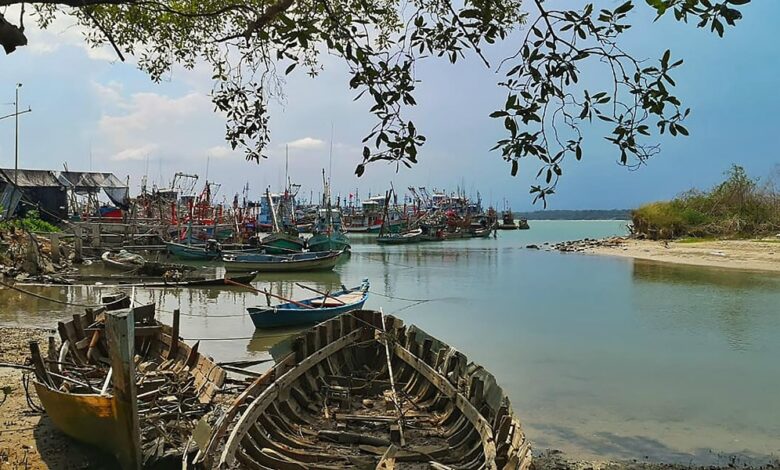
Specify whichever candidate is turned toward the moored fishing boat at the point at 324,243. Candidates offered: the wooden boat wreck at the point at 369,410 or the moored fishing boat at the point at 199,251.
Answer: the wooden boat wreck

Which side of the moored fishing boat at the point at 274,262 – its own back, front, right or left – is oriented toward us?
right

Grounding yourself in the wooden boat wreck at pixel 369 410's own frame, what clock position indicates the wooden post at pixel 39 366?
The wooden post is roughly at 9 o'clock from the wooden boat wreck.

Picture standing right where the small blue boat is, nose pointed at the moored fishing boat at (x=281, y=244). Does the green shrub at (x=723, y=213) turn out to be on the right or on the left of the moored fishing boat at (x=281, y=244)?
right

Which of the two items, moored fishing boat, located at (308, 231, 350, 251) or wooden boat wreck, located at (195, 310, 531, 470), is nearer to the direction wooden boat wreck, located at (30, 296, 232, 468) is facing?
the wooden boat wreck

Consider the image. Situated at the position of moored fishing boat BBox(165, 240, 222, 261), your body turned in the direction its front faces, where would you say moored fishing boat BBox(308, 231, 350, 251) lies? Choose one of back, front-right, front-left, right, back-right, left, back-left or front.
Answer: back

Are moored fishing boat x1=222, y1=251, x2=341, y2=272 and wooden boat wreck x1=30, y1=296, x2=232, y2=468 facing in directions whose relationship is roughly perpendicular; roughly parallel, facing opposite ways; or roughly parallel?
roughly perpendicular

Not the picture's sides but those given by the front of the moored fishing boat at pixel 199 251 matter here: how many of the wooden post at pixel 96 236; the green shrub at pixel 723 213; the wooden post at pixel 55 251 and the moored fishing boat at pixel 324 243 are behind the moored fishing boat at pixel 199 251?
2

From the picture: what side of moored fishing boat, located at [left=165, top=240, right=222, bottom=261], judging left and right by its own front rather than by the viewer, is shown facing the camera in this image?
left

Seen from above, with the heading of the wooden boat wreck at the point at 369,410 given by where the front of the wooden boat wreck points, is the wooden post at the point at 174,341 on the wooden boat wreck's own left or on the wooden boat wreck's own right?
on the wooden boat wreck's own left

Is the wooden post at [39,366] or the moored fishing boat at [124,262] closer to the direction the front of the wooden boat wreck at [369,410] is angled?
the moored fishing boat

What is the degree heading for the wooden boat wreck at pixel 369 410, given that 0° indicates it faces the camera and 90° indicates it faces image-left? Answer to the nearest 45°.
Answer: approximately 180°

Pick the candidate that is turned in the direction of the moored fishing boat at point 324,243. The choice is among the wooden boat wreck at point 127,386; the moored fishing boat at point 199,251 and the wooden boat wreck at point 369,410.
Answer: the wooden boat wreck at point 369,410
